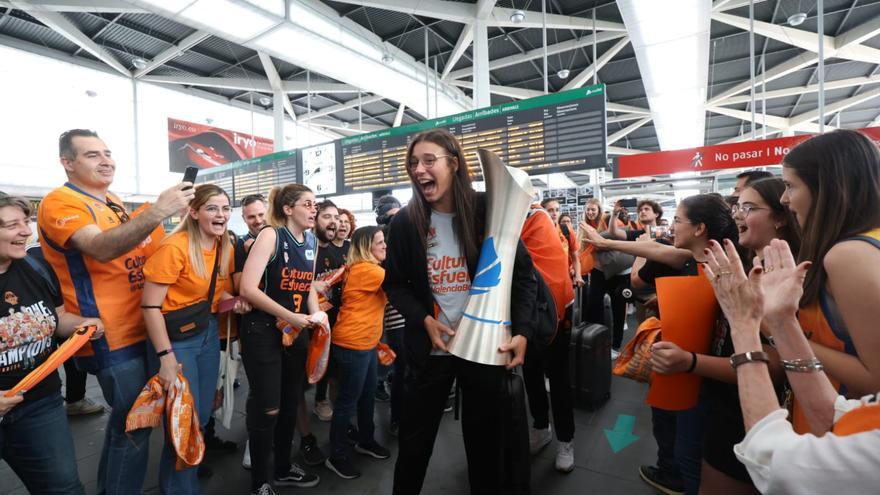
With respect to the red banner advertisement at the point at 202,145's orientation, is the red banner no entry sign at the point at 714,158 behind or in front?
in front

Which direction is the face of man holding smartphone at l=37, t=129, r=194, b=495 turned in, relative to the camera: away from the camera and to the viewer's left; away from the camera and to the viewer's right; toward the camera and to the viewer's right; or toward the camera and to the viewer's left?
toward the camera and to the viewer's right

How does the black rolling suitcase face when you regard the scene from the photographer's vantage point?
facing the viewer and to the right of the viewer

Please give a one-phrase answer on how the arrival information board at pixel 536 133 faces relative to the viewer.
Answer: facing the viewer and to the left of the viewer

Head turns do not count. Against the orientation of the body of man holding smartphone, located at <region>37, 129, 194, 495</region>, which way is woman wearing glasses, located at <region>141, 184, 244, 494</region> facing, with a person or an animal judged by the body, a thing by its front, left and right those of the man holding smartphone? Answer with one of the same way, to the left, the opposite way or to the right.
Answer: the same way

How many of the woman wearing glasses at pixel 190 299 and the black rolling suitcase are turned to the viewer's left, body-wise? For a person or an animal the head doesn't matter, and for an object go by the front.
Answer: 0

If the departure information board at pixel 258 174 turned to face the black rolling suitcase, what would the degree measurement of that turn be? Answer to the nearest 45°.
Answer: approximately 45° to its left

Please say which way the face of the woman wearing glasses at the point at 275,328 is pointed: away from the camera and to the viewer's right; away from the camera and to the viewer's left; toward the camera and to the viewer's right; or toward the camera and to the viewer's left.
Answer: toward the camera and to the viewer's right

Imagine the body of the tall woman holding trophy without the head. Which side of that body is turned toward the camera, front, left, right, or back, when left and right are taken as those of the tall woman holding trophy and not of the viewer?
front

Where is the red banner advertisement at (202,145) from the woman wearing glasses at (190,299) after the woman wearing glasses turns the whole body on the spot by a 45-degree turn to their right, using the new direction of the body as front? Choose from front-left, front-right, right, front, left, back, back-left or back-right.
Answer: back

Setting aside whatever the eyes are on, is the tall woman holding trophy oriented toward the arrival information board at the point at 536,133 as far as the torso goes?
no

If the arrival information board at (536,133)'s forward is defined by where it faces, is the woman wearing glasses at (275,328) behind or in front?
in front

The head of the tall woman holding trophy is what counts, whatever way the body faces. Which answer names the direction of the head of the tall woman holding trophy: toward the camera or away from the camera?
toward the camera

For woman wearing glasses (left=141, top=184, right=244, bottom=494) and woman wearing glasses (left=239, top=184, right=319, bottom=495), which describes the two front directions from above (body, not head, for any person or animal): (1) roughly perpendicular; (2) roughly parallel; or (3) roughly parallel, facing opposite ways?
roughly parallel

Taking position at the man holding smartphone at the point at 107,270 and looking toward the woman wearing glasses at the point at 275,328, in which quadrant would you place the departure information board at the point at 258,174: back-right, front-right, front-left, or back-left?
front-left

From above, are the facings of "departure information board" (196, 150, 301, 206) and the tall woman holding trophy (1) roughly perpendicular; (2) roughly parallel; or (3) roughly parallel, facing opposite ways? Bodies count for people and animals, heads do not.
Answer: roughly parallel

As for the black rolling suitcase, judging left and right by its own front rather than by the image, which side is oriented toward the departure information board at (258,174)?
back
